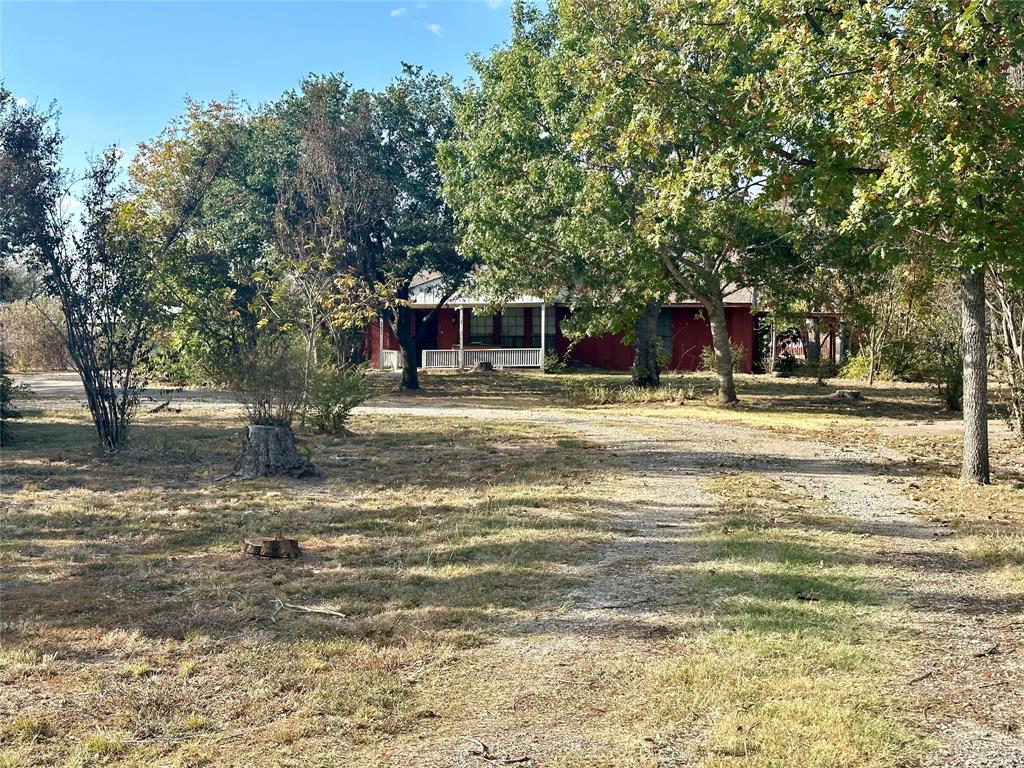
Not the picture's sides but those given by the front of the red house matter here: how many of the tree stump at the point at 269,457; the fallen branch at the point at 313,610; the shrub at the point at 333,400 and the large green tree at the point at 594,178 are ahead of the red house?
4

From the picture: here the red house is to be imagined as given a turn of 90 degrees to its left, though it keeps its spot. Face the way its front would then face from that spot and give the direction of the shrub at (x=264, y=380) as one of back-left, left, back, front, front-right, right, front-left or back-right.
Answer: right

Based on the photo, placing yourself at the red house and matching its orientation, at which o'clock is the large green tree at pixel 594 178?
The large green tree is roughly at 12 o'clock from the red house.

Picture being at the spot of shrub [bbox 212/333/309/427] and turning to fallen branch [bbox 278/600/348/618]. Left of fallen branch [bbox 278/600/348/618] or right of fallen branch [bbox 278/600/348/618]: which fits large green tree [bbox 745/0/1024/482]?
left

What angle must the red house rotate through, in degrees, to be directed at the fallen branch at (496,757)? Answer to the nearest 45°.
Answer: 0° — it already faces it

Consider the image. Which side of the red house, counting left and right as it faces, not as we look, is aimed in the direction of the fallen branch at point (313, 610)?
front

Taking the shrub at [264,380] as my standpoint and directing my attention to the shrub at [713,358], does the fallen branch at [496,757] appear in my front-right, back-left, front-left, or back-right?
back-right

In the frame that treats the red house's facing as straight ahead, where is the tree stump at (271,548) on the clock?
The tree stump is roughly at 12 o'clock from the red house.

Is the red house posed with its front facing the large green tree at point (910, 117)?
yes

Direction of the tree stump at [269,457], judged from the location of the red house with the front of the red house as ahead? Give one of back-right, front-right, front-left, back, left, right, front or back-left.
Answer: front

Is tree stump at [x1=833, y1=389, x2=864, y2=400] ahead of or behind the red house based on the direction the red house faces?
ahead

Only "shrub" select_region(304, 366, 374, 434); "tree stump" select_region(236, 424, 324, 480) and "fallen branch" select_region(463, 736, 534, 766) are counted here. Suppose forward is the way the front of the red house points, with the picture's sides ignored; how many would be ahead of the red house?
3

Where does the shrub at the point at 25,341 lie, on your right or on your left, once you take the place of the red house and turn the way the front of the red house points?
on your right

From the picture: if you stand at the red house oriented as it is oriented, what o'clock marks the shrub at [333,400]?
The shrub is roughly at 12 o'clock from the red house.

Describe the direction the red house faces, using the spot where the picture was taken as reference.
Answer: facing the viewer
